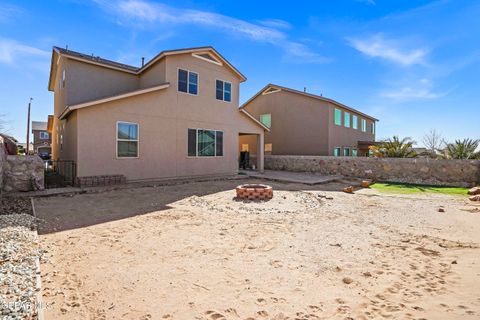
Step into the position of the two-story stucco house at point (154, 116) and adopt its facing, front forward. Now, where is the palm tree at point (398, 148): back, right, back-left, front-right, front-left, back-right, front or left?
right

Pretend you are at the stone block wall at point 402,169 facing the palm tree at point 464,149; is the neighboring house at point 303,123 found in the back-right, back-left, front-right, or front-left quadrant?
front-left

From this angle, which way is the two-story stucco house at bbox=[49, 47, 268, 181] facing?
away from the camera
